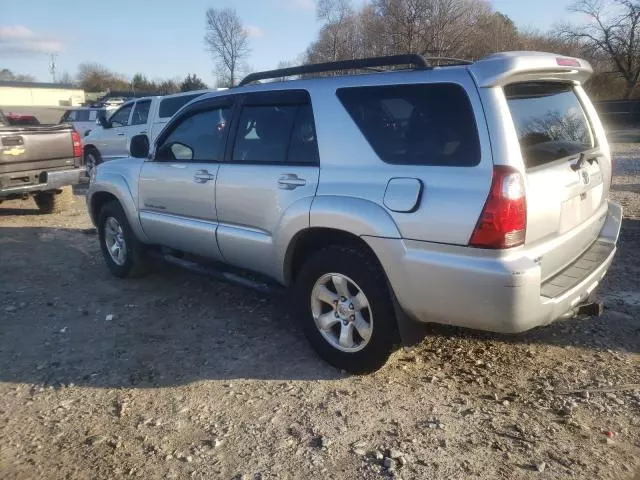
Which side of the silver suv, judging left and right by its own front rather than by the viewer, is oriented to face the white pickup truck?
front

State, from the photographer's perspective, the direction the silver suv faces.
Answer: facing away from the viewer and to the left of the viewer
